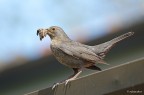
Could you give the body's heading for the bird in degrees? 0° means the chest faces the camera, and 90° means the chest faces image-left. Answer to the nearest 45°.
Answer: approximately 90°
